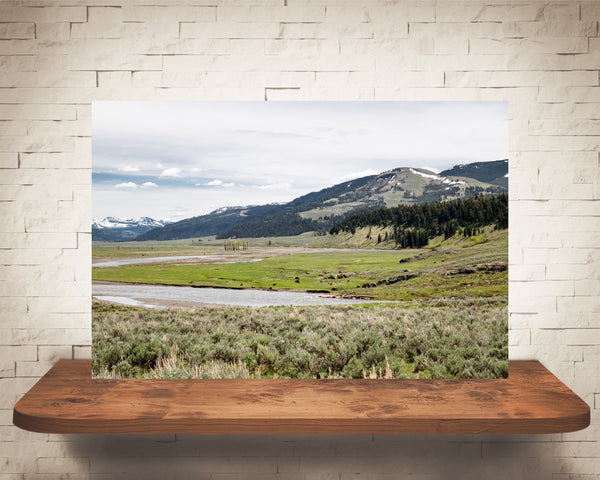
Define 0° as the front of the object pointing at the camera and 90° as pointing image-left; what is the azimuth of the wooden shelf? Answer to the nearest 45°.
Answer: approximately 0°

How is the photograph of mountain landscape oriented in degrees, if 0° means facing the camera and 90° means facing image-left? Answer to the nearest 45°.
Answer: approximately 0°
